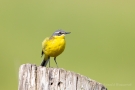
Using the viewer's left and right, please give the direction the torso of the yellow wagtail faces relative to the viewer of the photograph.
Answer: facing the viewer and to the right of the viewer
